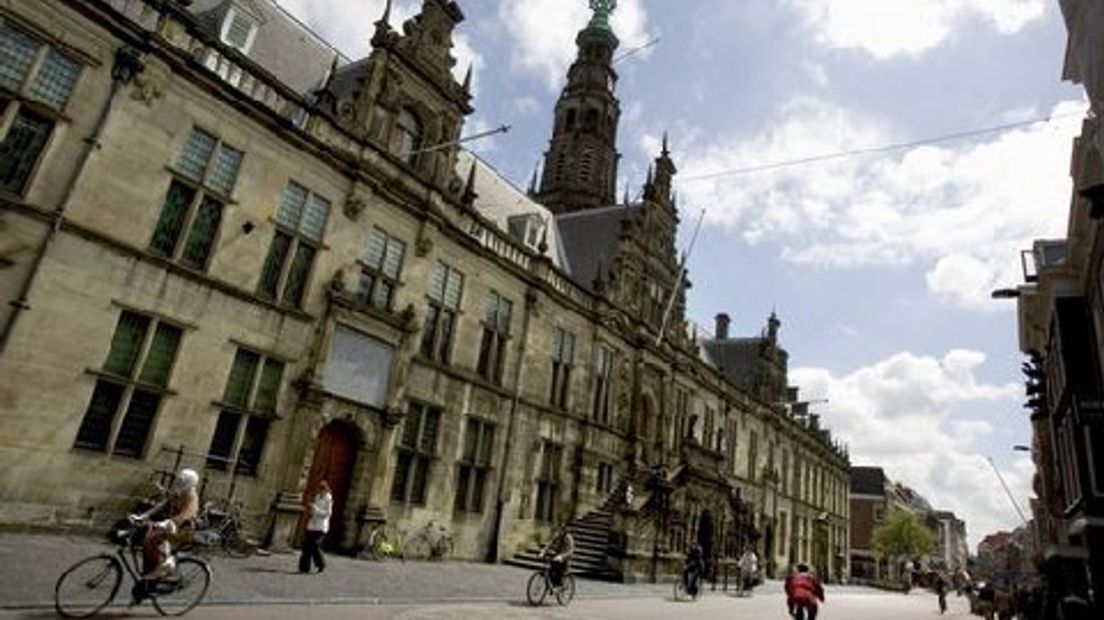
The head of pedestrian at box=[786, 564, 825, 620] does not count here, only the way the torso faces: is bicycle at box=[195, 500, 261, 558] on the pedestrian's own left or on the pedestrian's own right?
on the pedestrian's own left

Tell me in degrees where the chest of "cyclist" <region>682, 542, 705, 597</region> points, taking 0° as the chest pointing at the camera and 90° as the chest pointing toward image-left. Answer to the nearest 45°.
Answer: approximately 45°

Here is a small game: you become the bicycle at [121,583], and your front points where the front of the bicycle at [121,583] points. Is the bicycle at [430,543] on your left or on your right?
on your right

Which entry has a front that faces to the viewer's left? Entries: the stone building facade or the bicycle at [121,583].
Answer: the bicycle

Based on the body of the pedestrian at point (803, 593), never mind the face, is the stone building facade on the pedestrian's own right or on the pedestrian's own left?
on the pedestrian's own left

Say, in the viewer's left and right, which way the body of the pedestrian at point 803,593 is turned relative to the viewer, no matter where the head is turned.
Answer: facing away from the viewer

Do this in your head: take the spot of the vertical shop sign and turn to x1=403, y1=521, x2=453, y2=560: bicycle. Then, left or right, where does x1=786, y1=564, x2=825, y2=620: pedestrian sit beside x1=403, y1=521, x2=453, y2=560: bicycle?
left

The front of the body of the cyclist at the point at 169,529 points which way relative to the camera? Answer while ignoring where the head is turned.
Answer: to the viewer's left

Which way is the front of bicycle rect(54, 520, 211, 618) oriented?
to the viewer's left

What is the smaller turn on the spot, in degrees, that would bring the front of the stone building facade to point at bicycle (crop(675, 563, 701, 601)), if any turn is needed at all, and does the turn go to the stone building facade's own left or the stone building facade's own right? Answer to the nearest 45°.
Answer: approximately 45° to the stone building facade's own left

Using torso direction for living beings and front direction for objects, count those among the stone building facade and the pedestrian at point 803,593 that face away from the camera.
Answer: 1
